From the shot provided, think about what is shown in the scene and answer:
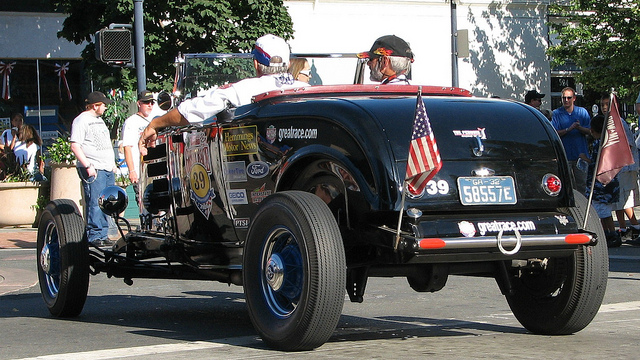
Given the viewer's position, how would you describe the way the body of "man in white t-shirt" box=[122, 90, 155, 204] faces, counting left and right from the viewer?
facing the viewer and to the right of the viewer

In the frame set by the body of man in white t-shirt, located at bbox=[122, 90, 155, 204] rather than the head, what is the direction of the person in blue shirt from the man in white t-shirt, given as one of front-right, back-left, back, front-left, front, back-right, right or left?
front-left

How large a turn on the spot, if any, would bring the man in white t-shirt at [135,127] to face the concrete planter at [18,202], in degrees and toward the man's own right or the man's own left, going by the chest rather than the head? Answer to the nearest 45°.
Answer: approximately 180°

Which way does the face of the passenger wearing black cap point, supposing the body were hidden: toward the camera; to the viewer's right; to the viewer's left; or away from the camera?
to the viewer's left

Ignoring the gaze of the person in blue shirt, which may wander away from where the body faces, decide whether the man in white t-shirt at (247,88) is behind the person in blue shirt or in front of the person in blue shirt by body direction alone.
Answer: in front

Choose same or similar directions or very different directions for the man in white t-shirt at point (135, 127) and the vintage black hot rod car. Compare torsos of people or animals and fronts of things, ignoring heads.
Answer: very different directions

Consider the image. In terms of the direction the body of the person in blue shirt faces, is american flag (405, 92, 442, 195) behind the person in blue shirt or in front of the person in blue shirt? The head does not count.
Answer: in front

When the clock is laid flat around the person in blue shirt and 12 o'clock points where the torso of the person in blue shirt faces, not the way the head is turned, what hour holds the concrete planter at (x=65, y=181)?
The concrete planter is roughly at 3 o'clock from the person in blue shirt.

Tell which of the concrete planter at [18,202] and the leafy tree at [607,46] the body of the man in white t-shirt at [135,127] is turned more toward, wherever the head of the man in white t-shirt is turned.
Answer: the leafy tree

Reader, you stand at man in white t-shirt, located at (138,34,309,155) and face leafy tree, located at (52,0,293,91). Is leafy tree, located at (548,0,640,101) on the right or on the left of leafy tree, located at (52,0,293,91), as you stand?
right

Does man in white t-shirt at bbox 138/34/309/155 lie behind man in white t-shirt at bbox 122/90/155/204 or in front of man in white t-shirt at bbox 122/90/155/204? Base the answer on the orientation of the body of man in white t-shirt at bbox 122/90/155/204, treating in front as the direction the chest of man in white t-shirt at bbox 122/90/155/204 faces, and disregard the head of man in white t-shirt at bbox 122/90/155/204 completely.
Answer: in front

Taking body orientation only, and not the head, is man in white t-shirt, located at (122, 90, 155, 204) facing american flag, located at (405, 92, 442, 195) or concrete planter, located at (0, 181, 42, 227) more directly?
the american flag

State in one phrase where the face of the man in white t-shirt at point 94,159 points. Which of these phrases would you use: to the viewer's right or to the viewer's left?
to the viewer's right

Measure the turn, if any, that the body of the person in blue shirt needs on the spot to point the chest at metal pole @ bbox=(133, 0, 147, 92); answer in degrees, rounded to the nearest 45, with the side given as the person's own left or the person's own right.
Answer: approximately 90° to the person's own right
